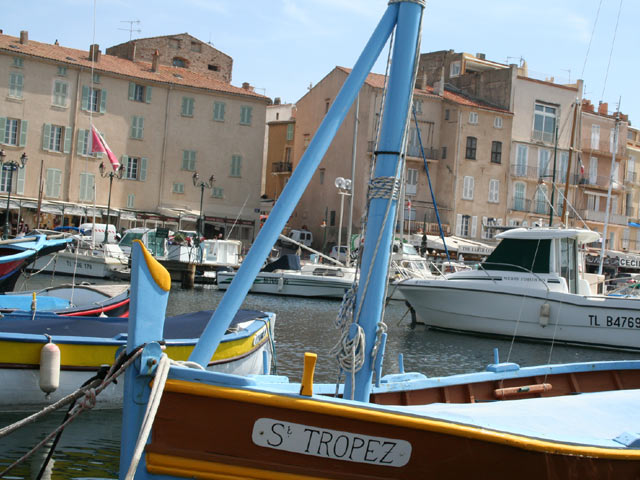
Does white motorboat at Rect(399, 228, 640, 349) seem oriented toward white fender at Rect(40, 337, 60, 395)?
no

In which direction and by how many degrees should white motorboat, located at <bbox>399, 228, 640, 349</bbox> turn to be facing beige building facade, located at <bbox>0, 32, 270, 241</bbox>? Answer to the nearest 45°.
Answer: approximately 45° to its right

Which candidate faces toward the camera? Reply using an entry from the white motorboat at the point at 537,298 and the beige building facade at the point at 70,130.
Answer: the beige building facade

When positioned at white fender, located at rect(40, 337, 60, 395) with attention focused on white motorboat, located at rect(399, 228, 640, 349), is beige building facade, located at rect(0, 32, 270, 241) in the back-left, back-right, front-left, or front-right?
front-left

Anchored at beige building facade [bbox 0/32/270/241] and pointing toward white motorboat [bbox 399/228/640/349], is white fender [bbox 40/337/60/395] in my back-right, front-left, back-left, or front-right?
front-right

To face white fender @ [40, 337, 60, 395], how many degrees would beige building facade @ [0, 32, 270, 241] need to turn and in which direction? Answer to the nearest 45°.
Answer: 0° — it already faces it

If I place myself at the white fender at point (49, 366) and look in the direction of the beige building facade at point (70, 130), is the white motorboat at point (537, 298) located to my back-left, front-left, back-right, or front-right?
front-right

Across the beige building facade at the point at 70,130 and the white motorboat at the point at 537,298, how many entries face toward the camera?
1

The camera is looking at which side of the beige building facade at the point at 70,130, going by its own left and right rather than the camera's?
front

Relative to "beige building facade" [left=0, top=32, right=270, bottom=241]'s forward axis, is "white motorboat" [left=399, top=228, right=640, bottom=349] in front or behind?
in front

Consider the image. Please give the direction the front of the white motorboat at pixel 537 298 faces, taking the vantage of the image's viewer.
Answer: facing to the left of the viewer
